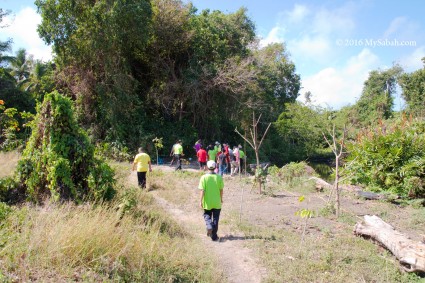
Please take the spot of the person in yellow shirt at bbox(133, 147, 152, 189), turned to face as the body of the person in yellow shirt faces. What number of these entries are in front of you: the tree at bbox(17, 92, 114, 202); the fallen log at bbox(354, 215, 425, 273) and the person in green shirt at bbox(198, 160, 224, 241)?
0

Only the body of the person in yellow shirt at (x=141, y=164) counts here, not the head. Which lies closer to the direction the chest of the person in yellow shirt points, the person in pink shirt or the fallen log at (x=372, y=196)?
the person in pink shirt

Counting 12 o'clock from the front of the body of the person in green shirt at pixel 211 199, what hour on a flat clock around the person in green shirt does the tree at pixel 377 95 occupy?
The tree is roughly at 1 o'clock from the person in green shirt.

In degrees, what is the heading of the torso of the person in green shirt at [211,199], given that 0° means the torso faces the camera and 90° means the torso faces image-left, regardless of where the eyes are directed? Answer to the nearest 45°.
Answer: approximately 180°

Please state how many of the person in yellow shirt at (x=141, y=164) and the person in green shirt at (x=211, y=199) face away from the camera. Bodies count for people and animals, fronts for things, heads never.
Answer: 2

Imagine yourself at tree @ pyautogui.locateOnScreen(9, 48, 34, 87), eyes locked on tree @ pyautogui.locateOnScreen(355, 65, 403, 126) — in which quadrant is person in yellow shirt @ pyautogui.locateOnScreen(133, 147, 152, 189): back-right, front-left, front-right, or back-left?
front-right

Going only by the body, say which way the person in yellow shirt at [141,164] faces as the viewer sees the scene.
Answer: away from the camera

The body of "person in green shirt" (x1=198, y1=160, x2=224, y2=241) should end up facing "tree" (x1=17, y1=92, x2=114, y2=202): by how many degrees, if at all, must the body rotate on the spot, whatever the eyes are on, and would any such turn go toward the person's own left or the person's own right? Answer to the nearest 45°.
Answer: approximately 90° to the person's own left

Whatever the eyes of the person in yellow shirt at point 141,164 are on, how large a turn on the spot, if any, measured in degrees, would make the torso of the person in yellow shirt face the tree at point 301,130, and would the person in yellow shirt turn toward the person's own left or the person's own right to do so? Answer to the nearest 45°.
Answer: approximately 45° to the person's own right

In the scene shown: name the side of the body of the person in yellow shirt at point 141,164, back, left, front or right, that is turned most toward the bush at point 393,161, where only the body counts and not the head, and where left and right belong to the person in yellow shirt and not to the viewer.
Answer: right

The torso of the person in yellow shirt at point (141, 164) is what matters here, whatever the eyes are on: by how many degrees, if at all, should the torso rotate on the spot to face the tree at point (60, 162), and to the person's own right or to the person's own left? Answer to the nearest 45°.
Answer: approximately 135° to the person's own left

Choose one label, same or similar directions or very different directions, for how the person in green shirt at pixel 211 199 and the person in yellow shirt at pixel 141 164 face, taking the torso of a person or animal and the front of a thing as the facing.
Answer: same or similar directions

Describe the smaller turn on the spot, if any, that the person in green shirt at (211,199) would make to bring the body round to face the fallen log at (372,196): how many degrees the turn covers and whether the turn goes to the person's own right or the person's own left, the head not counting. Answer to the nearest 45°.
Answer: approximately 45° to the person's own right

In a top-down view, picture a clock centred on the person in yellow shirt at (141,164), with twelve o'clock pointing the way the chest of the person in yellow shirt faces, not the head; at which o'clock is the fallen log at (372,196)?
The fallen log is roughly at 3 o'clock from the person in yellow shirt.

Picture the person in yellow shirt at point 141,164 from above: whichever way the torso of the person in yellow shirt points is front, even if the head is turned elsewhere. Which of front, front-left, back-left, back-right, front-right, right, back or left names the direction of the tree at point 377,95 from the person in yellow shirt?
front-right

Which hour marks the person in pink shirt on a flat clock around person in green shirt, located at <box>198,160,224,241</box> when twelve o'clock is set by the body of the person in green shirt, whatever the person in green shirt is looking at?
The person in pink shirt is roughly at 12 o'clock from the person in green shirt.

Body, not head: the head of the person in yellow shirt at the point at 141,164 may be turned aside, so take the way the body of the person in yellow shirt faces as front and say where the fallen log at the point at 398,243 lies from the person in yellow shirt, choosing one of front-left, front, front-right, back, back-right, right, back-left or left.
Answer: back-right
